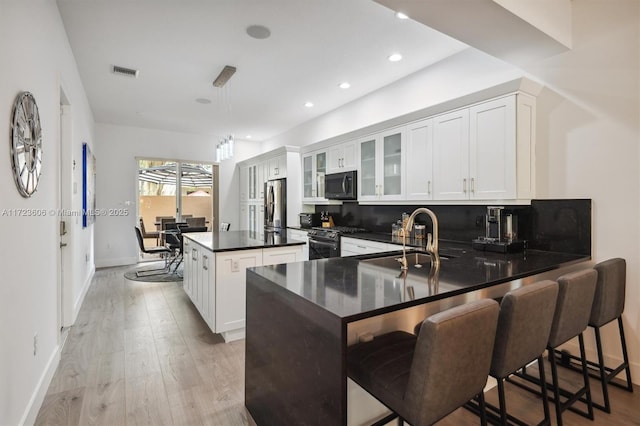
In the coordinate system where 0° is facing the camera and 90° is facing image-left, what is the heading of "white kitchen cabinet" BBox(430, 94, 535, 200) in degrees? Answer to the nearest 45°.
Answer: approximately 45°

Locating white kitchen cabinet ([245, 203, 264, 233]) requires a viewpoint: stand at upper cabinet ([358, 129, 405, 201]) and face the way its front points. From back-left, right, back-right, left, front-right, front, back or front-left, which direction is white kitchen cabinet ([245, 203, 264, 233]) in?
right

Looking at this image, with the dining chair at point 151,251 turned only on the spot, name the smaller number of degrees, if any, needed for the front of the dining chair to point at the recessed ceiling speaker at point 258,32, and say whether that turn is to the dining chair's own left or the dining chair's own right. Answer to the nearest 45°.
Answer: approximately 90° to the dining chair's own right

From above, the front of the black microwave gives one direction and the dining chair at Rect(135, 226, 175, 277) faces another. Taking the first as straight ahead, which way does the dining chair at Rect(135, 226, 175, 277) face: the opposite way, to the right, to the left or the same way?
the opposite way

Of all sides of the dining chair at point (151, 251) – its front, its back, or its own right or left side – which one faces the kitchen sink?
right

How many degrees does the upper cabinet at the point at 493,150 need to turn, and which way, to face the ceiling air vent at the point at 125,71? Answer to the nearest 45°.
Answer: approximately 45° to its right

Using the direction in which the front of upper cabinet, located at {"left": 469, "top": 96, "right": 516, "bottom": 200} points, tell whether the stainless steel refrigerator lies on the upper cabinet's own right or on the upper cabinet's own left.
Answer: on the upper cabinet's own right

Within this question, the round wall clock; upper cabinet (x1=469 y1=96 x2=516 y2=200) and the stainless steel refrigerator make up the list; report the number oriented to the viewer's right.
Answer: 1

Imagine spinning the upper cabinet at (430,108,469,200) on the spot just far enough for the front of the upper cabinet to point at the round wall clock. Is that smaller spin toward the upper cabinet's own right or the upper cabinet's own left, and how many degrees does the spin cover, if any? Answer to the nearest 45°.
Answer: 0° — it already faces it

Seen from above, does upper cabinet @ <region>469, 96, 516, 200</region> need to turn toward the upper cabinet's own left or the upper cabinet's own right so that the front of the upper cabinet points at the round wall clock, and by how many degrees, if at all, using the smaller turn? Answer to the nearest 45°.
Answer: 0° — it already faces it

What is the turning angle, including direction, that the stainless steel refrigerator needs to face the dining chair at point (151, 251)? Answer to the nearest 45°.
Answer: approximately 45° to its right
